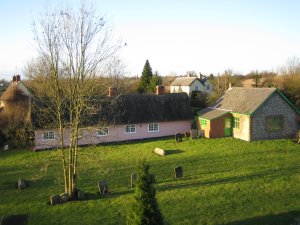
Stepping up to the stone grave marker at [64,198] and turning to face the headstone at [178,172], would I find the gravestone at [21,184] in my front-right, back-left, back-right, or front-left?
back-left

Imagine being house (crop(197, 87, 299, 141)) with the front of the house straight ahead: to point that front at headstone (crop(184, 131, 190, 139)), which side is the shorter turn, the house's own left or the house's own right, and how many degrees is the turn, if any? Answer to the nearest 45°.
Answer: approximately 45° to the house's own right

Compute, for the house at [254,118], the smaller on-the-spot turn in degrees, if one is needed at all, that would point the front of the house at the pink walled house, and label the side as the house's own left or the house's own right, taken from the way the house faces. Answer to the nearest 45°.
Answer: approximately 45° to the house's own right

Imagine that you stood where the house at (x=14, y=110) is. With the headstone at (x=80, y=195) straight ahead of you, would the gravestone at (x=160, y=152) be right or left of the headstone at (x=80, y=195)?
left

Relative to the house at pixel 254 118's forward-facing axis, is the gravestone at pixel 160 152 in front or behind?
in front

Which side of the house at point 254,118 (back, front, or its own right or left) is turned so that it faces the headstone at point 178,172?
front

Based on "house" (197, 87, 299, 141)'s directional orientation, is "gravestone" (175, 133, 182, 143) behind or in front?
in front

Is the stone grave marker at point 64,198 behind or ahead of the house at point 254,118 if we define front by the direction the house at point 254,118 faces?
ahead

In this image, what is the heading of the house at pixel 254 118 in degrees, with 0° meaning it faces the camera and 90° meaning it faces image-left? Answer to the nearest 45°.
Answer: approximately 45°
